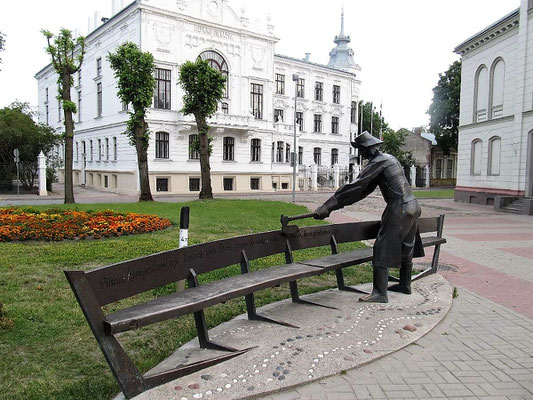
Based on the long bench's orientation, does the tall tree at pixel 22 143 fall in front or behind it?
behind

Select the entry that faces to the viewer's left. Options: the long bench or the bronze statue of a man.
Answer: the bronze statue of a man

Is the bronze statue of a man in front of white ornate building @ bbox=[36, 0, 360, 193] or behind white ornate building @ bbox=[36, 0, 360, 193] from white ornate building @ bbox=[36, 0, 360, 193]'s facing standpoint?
in front

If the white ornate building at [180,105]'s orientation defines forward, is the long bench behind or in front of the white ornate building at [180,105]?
in front

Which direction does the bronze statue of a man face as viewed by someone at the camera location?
facing to the left of the viewer

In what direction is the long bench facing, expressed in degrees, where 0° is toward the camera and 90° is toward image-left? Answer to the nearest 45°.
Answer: approximately 315°

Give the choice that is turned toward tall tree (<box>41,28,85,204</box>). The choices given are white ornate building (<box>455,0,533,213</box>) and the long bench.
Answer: the white ornate building

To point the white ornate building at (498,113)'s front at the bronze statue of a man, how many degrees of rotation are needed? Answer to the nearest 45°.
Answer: approximately 45° to its left

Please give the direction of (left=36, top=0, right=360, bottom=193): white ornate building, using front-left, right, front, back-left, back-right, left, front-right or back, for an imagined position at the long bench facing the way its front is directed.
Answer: back-left

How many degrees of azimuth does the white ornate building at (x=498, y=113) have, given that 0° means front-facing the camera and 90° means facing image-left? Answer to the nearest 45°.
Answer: approximately 45°

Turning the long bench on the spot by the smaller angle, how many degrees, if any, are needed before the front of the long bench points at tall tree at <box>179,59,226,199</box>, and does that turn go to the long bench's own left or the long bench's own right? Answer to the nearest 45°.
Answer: approximately 135° to the long bench's own left
